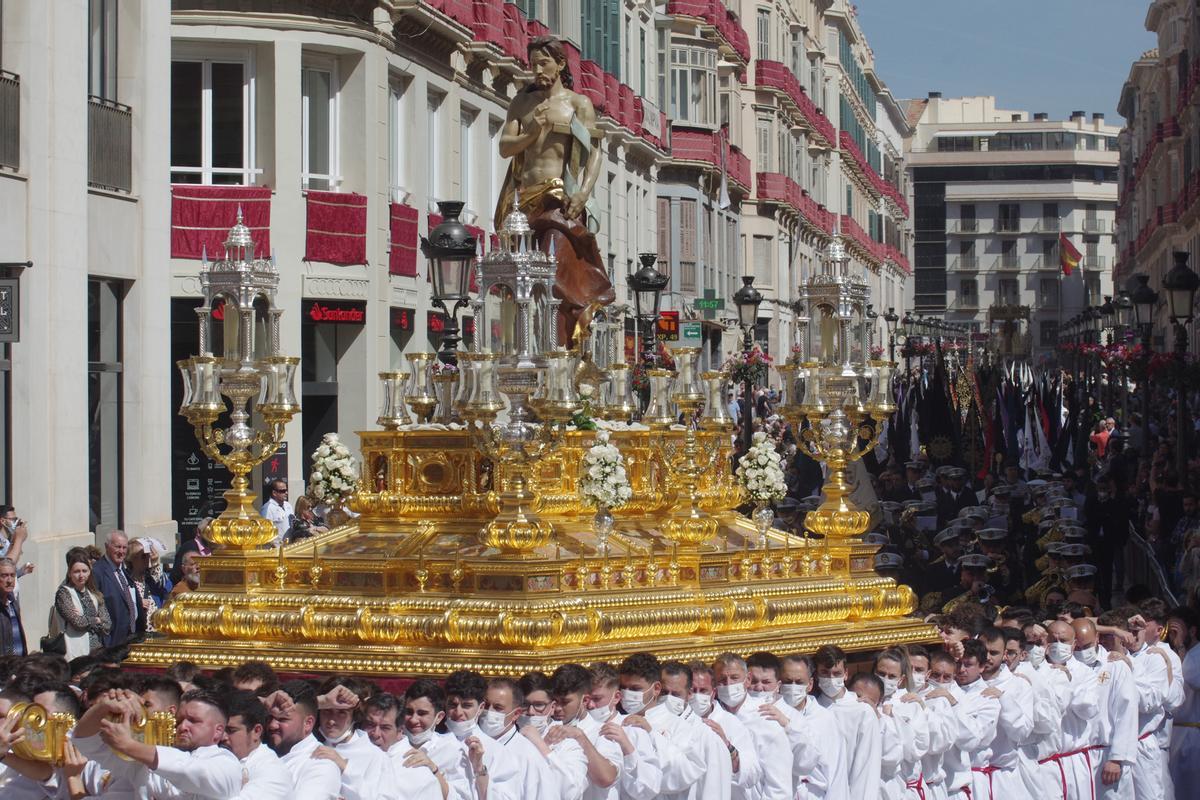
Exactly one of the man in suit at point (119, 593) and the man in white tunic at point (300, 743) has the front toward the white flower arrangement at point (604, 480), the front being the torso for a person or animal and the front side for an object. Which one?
the man in suit

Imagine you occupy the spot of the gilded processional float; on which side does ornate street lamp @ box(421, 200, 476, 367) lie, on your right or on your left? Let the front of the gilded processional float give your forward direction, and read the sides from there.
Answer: on your right

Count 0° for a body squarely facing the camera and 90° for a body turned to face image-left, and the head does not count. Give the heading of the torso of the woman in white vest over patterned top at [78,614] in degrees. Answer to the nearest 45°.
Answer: approximately 315°

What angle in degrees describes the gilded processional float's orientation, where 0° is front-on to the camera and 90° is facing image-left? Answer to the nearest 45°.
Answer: approximately 45°

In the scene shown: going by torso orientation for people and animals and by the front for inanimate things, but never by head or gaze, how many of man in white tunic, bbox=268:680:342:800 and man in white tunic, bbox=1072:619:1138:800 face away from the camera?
0

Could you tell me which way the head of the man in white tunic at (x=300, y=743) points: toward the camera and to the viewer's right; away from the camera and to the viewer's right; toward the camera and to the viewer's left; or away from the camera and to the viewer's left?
toward the camera and to the viewer's left

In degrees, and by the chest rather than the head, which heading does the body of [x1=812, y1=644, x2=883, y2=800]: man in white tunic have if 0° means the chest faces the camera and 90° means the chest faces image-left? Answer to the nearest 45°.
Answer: approximately 45°

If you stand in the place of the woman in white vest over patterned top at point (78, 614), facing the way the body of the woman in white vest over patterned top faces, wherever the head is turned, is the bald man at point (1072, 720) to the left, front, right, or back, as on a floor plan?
front

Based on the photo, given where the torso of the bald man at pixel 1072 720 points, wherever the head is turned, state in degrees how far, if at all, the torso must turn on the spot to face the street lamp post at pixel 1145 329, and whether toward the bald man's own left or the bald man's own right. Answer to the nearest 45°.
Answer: approximately 135° to the bald man's own right

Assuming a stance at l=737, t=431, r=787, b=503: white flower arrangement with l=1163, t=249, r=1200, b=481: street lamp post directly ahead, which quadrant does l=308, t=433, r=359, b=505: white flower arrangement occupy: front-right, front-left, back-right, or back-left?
back-left

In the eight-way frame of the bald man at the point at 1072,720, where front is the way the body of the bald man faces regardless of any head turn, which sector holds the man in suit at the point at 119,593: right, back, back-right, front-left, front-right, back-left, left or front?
front-right

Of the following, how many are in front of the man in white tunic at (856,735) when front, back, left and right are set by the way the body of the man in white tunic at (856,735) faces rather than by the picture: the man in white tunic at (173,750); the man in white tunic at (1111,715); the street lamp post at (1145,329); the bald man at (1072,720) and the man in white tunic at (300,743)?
2
